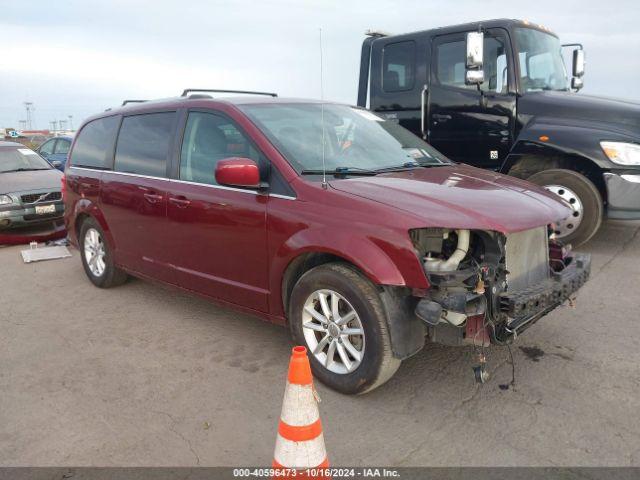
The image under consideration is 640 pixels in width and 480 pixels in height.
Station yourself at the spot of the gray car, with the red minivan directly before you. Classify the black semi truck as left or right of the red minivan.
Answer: left

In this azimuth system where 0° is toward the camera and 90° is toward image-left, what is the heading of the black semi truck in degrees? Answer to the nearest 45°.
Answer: approximately 315°

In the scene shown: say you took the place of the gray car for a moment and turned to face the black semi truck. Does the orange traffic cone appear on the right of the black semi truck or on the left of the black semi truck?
right

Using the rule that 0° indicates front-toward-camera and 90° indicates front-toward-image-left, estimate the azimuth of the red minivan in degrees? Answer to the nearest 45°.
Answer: approximately 315°

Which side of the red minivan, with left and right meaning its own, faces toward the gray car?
back

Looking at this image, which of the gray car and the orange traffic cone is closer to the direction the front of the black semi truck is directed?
the orange traffic cone

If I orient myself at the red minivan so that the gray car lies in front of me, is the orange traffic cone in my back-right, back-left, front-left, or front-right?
back-left
